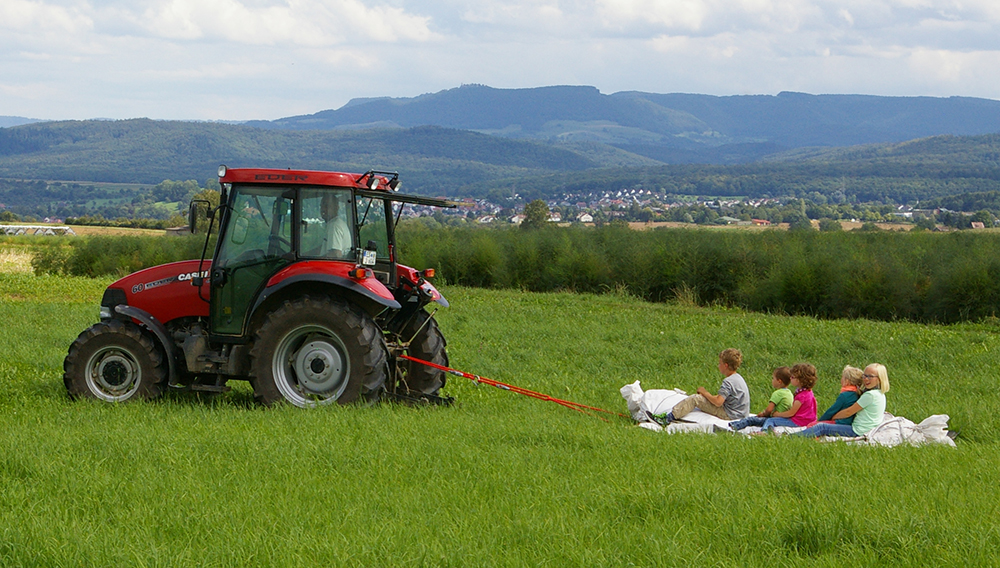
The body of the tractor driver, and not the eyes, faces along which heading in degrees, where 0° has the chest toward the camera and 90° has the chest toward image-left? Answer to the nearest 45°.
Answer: approximately 90°

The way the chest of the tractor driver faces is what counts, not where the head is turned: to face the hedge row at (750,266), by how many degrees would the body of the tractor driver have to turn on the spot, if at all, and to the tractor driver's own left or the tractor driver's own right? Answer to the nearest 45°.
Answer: approximately 135° to the tractor driver's own right

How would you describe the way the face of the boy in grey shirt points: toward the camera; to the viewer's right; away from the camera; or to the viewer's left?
to the viewer's left

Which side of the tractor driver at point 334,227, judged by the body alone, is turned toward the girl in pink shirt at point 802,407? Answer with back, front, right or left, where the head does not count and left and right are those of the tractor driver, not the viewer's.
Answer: back

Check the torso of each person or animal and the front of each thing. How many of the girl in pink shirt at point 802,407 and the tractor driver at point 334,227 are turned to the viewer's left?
2

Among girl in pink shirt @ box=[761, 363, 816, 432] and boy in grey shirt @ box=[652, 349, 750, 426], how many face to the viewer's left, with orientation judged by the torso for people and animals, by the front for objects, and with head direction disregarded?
2

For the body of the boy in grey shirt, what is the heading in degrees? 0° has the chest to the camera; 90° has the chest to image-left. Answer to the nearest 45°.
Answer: approximately 90°

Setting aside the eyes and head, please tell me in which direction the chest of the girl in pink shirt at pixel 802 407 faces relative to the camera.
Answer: to the viewer's left

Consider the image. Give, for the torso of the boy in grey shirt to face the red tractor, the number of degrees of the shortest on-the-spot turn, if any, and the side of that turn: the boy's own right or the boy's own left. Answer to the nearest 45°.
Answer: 0° — they already face it

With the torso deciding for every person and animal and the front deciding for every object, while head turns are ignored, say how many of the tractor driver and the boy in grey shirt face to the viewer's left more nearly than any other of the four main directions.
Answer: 2

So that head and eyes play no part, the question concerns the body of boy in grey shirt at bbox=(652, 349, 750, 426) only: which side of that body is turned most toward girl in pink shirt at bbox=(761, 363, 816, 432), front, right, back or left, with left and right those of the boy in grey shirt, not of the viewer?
back

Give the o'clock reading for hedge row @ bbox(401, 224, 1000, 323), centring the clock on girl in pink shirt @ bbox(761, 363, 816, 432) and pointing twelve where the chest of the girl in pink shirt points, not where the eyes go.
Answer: The hedge row is roughly at 3 o'clock from the girl in pink shirt.

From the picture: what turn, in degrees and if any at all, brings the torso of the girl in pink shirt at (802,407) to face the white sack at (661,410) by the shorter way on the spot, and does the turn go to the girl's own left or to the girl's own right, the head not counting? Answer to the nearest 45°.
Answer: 0° — they already face it
